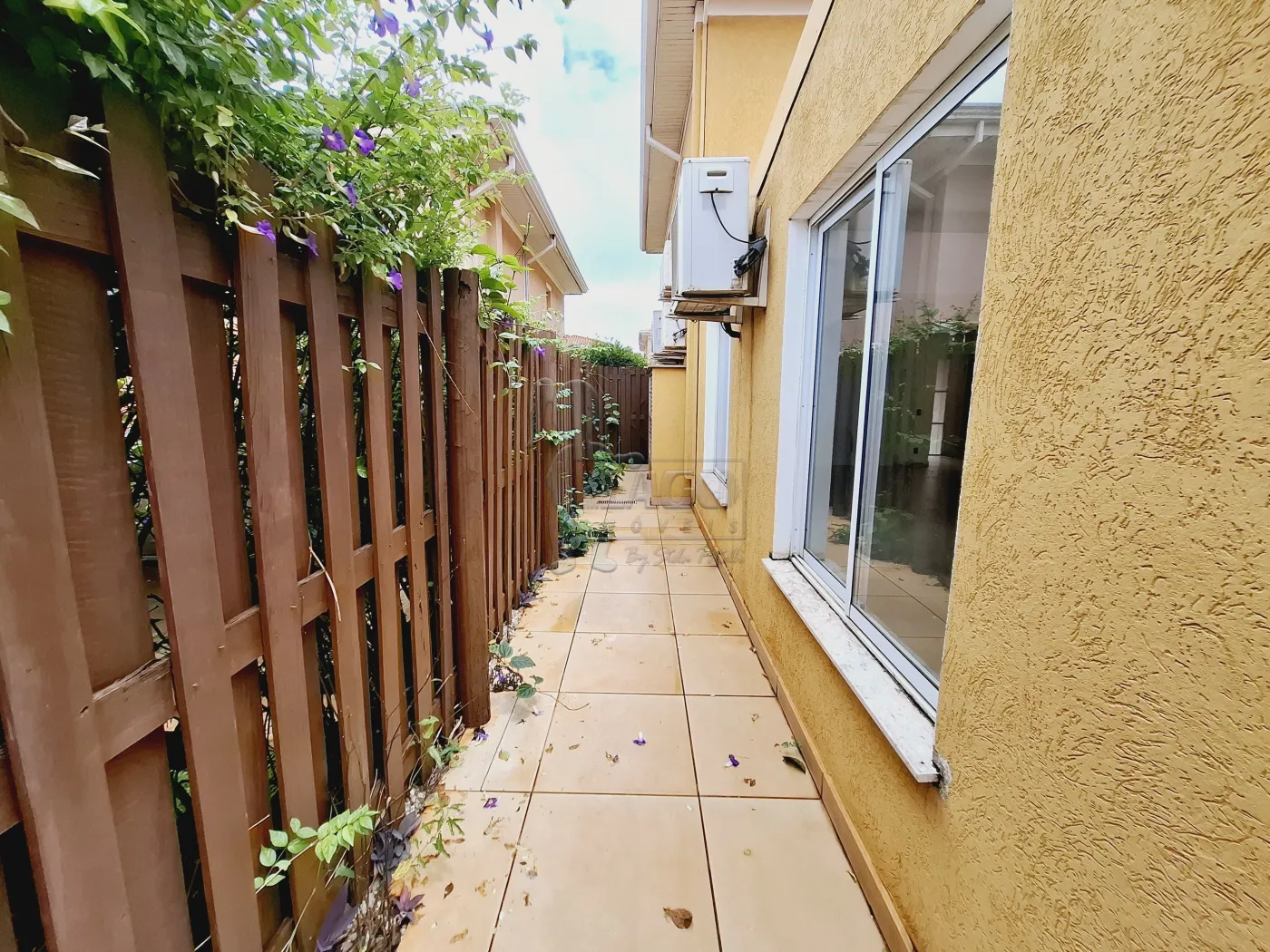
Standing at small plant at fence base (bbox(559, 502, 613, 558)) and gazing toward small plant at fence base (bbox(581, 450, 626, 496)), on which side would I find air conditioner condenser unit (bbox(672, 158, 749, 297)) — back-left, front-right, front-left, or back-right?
back-right

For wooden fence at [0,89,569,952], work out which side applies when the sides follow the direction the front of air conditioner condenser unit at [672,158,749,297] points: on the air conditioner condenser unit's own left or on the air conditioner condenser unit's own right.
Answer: on the air conditioner condenser unit's own left

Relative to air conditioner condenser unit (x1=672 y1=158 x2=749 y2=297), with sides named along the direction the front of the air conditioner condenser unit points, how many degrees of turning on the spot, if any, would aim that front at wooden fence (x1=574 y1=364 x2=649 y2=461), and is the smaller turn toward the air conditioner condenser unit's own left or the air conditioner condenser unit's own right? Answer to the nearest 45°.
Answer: approximately 90° to the air conditioner condenser unit's own right

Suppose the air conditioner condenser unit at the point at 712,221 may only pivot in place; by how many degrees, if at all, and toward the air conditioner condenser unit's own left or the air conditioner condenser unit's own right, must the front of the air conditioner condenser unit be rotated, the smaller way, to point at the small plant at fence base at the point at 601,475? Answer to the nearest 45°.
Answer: approximately 90° to the air conditioner condenser unit's own right

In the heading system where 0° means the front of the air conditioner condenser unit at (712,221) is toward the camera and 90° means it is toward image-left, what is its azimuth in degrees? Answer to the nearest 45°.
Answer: approximately 90°
